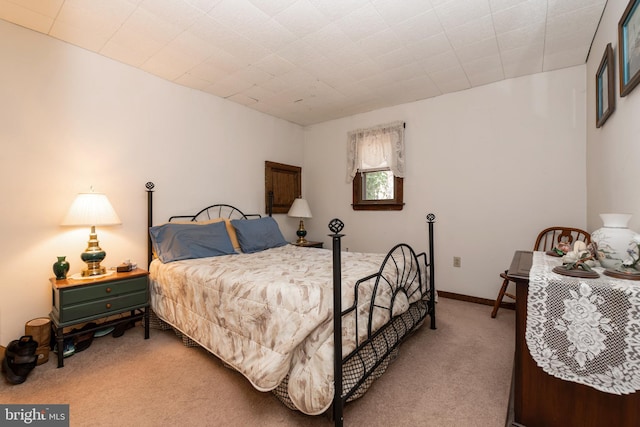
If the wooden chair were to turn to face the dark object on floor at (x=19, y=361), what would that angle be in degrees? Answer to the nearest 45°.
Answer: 0° — it already faces it

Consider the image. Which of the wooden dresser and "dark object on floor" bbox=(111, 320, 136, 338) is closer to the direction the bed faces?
the wooden dresser

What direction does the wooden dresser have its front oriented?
to the viewer's left

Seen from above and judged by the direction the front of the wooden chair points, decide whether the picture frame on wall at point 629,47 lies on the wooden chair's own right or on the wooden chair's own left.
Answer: on the wooden chair's own left

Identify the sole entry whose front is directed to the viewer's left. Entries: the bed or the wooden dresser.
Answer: the wooden dresser

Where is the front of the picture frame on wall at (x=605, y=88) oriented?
to the viewer's left

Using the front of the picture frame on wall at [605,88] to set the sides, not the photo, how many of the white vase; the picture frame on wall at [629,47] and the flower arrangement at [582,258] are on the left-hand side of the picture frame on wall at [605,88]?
3

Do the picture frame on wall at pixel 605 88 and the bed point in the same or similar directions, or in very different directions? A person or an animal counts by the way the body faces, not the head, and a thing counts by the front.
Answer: very different directions
